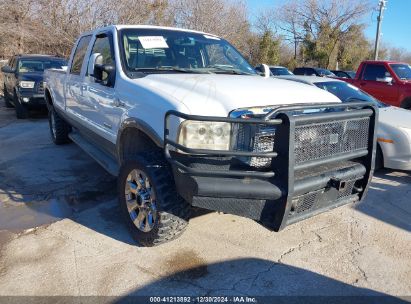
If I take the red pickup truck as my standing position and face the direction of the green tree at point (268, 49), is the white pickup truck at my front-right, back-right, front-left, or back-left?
back-left

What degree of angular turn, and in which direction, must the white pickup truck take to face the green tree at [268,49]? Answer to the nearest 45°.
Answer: approximately 135° to its left

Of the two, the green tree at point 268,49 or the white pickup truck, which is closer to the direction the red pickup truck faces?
the white pickup truck

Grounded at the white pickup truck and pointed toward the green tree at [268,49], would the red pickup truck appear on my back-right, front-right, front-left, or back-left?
front-right

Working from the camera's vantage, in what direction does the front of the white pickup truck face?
facing the viewer and to the right of the viewer

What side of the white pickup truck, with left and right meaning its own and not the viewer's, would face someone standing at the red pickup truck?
left
